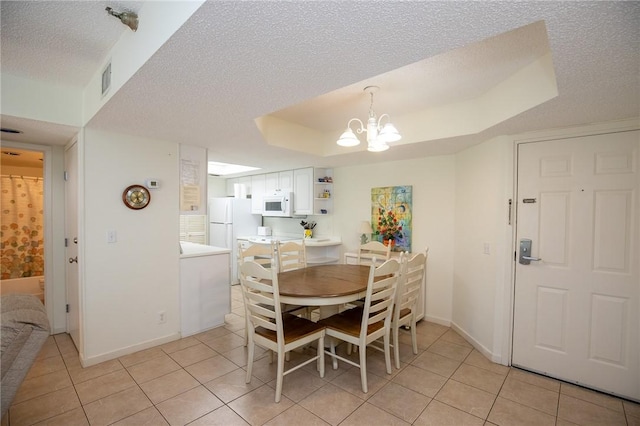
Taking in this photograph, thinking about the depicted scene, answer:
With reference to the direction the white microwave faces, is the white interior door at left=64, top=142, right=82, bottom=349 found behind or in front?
in front

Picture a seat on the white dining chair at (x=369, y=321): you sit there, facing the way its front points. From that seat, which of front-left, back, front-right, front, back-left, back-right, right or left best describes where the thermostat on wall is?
front-left

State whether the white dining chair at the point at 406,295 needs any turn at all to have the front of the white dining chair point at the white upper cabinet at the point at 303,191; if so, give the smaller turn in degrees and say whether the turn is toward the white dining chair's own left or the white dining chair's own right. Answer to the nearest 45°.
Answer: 0° — it already faces it

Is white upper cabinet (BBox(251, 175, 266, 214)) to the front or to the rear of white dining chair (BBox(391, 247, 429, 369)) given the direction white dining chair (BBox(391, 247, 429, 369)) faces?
to the front

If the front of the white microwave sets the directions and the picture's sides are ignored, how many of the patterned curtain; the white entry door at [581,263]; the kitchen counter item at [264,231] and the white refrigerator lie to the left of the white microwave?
1

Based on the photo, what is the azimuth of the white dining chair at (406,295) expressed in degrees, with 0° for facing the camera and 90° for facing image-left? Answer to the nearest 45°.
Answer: approximately 135°

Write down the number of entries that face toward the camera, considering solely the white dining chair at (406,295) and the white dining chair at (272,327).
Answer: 0

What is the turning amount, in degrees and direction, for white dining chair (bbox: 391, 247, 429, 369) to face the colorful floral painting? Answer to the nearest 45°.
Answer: approximately 45° to its right

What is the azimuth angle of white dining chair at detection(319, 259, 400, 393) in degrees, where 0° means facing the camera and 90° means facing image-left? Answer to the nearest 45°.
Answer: approximately 135°

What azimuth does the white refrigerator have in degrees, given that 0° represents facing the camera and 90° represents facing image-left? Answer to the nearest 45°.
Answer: approximately 45°

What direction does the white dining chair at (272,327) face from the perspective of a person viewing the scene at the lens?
facing away from the viewer and to the right of the viewer

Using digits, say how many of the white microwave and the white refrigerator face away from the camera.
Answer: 0

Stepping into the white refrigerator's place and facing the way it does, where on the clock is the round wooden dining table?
The round wooden dining table is roughly at 10 o'clock from the white refrigerator.

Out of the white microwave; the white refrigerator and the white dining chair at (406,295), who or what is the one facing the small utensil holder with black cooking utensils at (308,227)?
the white dining chair

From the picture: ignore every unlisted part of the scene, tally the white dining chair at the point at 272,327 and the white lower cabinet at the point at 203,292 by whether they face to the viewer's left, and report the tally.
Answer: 0

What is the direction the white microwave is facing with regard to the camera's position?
facing the viewer and to the left of the viewer

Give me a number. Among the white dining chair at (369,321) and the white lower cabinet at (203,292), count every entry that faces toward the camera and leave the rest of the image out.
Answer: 0

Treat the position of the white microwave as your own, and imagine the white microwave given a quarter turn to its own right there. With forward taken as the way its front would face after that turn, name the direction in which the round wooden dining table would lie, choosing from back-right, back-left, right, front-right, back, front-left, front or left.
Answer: back-left

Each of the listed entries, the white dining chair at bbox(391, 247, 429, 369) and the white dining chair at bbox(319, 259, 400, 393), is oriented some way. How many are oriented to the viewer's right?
0

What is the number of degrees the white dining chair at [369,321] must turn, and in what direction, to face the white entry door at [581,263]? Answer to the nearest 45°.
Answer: approximately 135° to its right
